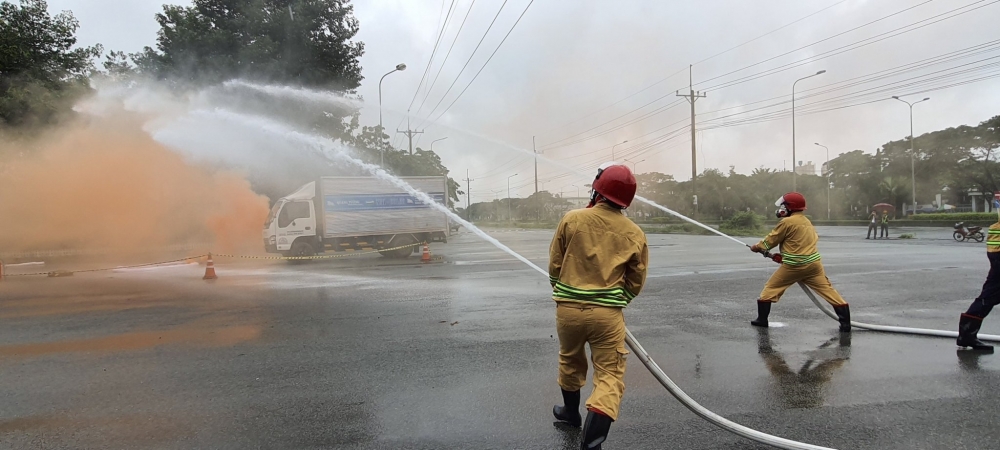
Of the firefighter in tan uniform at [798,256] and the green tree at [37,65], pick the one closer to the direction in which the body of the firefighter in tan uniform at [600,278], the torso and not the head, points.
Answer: the green tree

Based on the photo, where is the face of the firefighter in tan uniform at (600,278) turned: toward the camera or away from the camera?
away from the camera

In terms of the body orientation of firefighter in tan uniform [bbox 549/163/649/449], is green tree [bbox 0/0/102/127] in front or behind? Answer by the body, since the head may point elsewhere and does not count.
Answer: in front

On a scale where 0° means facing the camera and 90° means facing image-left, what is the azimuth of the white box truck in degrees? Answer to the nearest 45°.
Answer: approximately 90°

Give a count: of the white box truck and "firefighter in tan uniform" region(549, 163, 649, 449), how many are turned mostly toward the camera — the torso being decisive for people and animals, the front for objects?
0

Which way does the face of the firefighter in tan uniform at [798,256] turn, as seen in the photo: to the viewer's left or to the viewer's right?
to the viewer's left

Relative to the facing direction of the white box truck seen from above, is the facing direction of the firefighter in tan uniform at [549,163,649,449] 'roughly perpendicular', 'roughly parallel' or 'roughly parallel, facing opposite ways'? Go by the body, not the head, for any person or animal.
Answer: roughly perpendicular

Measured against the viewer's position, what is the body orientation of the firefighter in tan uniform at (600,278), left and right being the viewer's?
facing away from the viewer and to the left of the viewer

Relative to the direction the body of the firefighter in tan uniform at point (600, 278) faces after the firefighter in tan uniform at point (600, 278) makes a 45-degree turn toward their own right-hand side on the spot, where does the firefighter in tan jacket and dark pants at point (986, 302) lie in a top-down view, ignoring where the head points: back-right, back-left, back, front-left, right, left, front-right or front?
front-right

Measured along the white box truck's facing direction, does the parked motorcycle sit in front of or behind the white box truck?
behind

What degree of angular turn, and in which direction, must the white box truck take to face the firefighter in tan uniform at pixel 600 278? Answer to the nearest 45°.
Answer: approximately 90° to its left
